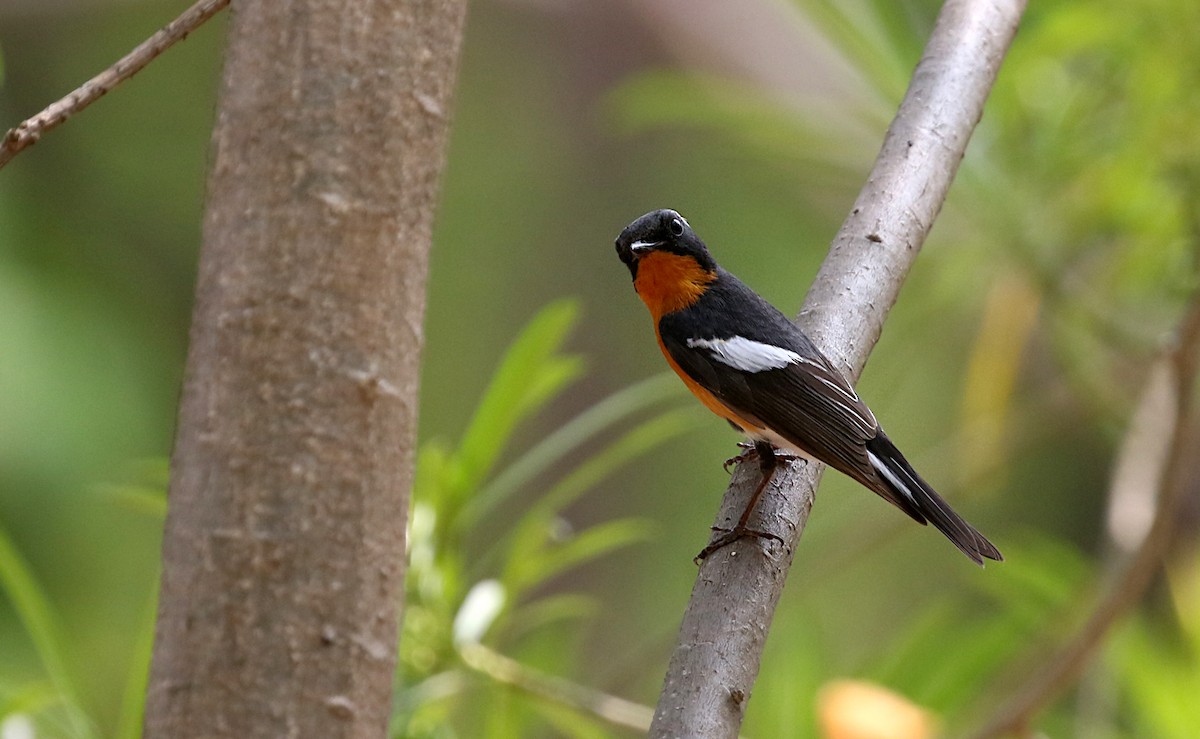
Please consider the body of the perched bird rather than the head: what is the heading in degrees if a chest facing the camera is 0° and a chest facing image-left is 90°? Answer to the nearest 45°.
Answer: approximately 90°

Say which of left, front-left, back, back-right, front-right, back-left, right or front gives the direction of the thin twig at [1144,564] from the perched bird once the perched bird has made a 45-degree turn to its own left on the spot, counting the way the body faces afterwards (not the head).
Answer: back

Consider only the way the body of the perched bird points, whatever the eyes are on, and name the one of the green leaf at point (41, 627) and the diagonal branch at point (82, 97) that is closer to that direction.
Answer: the green leaf

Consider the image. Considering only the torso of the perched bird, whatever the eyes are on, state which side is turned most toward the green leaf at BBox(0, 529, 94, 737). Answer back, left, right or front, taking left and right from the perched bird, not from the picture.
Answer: front

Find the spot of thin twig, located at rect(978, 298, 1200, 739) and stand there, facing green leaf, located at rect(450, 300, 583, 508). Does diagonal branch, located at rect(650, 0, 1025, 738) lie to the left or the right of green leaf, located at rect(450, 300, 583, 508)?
left
